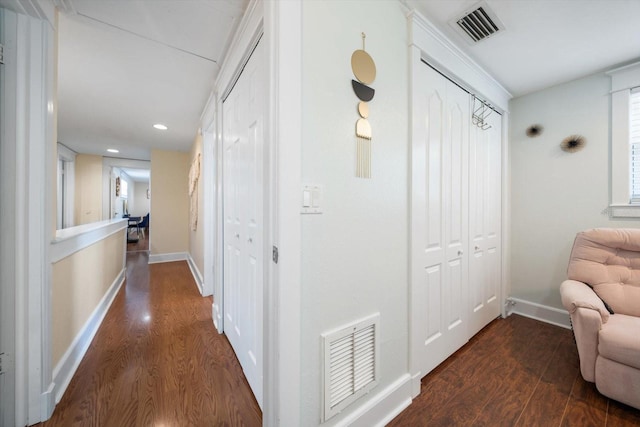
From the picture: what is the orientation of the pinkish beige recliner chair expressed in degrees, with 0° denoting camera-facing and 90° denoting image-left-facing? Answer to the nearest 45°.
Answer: approximately 45°

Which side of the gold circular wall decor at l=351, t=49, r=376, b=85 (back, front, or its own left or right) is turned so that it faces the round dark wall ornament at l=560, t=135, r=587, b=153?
left

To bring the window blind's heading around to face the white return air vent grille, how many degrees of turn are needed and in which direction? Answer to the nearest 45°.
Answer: approximately 45° to its left

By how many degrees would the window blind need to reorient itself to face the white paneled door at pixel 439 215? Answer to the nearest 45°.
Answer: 0° — it already faces it

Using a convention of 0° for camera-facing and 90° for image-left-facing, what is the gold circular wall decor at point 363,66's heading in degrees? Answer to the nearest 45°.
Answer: approximately 315°

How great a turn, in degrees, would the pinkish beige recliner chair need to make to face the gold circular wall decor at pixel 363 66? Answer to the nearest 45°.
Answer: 0° — it already faces it

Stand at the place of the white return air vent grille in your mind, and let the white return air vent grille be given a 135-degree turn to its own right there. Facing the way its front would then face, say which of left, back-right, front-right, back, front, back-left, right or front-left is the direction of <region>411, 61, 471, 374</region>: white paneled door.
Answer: back-right

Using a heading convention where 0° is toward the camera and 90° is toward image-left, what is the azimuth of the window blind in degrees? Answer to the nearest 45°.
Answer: approximately 45°
